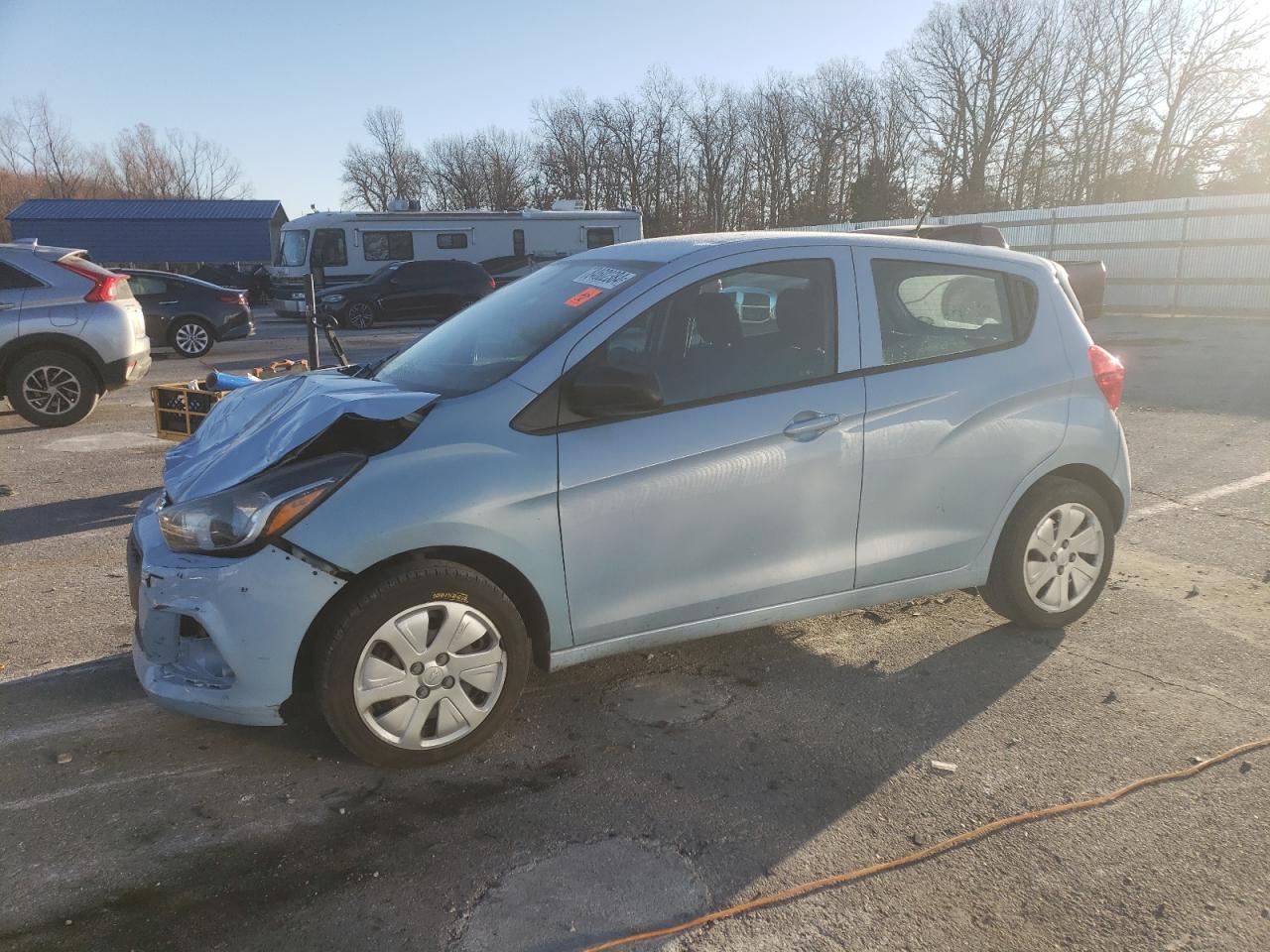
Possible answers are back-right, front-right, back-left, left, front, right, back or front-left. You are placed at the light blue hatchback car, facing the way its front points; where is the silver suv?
right

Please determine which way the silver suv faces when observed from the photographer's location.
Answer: facing to the left of the viewer

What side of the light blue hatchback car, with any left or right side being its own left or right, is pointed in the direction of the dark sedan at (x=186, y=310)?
right

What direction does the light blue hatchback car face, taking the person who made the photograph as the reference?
facing the viewer and to the left of the viewer

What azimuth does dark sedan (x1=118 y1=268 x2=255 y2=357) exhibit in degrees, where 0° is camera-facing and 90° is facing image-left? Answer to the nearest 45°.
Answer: approximately 90°

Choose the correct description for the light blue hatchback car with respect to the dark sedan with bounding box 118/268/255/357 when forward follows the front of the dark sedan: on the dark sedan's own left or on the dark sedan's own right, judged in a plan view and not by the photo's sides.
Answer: on the dark sedan's own left

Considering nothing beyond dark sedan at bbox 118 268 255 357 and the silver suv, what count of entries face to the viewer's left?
2

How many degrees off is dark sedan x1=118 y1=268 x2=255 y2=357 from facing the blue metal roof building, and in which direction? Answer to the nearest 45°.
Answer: approximately 90° to its right

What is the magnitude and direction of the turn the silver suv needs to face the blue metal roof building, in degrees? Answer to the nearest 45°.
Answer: approximately 90° to its right

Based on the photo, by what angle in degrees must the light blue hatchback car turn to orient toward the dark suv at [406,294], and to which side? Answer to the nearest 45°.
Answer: approximately 135° to its right
